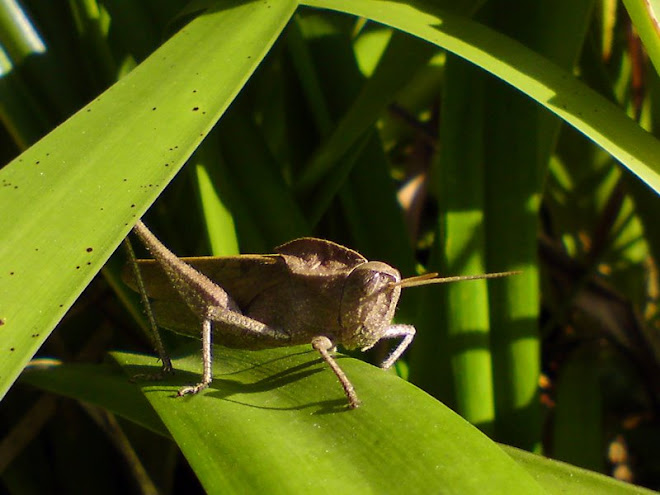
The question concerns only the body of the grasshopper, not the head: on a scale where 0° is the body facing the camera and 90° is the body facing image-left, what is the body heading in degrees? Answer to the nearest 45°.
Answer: approximately 270°
